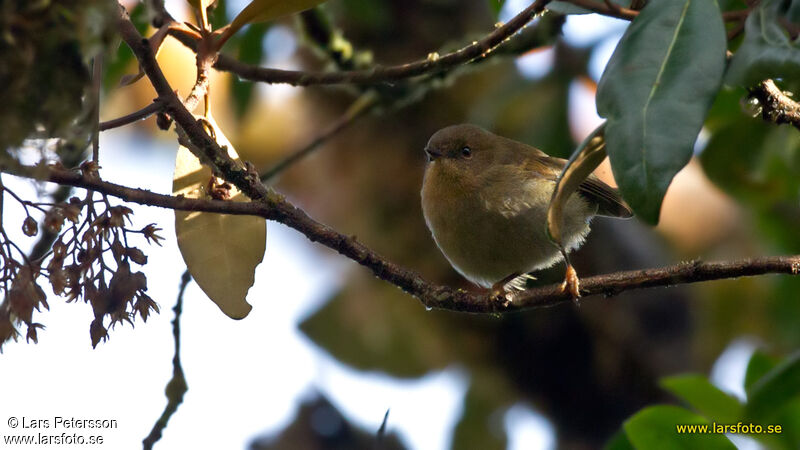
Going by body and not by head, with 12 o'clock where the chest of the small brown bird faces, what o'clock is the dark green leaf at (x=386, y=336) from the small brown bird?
The dark green leaf is roughly at 4 o'clock from the small brown bird.

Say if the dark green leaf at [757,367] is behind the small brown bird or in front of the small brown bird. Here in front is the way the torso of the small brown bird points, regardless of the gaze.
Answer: behind

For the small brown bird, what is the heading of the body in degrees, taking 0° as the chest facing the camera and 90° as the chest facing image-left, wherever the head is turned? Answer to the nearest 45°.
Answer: approximately 45°

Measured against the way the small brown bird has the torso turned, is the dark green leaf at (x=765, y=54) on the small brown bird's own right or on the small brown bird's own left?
on the small brown bird's own left
